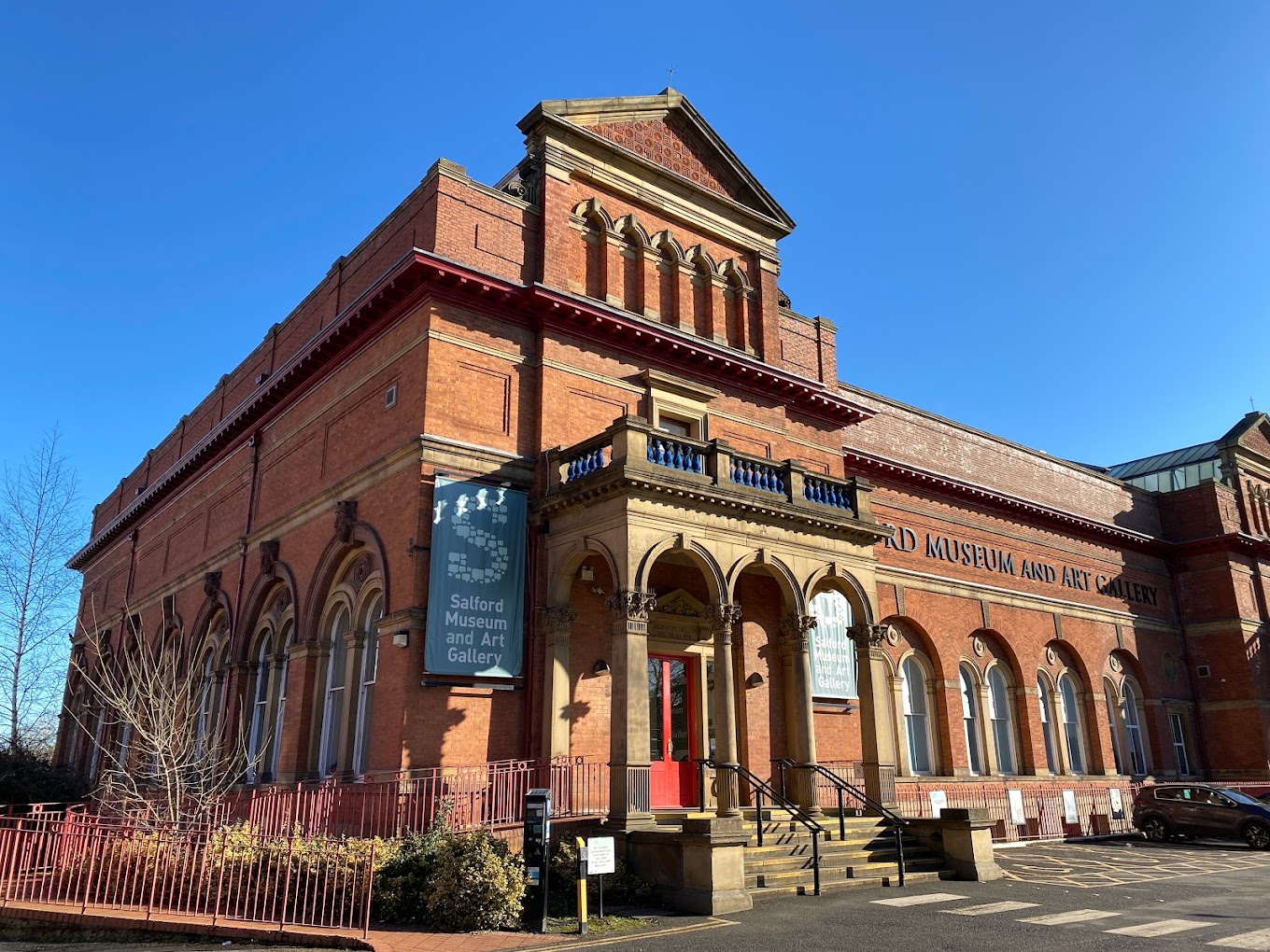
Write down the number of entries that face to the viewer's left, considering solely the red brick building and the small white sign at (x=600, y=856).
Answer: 0

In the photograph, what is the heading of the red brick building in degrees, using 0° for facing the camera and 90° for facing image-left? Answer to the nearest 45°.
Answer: approximately 315°

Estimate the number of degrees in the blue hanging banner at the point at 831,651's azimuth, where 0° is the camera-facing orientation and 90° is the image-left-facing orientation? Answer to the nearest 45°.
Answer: approximately 315°

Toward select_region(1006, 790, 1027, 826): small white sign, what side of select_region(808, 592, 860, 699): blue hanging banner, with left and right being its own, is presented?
left

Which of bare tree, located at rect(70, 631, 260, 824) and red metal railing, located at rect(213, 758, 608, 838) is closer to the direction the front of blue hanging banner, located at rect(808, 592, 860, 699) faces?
the red metal railing
